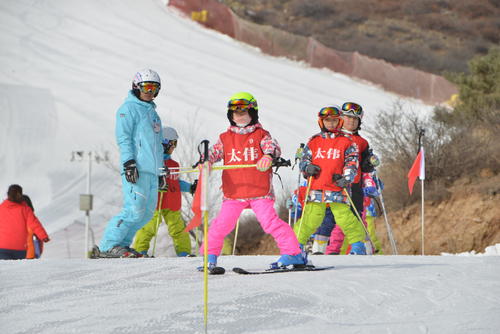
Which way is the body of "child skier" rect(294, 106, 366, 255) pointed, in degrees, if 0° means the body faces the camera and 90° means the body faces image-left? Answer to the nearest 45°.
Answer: approximately 0°

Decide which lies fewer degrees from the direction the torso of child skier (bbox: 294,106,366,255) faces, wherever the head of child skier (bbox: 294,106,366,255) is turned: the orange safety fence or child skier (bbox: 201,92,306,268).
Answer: the child skier

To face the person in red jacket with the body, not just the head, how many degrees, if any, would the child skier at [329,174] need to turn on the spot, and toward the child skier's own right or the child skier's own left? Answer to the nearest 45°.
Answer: approximately 90° to the child skier's own right

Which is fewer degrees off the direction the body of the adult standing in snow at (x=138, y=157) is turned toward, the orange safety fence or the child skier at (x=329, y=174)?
the child skier

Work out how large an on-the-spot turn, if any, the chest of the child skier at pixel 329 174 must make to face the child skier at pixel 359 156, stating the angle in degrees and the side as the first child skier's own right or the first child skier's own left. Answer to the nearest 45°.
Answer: approximately 180°

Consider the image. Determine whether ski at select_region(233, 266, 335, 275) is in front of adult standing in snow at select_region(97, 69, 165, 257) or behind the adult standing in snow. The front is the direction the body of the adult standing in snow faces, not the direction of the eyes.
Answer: in front

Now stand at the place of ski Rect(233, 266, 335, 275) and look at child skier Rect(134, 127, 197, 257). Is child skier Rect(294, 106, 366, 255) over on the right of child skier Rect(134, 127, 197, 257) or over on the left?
right

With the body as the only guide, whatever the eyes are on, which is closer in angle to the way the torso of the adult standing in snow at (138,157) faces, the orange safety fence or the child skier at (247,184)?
the child skier

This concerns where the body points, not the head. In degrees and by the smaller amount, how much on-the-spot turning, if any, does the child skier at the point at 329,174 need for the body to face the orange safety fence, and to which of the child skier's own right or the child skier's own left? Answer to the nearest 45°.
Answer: approximately 180°

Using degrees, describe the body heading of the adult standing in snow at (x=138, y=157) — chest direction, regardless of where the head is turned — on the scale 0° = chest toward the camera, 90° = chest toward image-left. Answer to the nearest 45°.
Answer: approximately 315°

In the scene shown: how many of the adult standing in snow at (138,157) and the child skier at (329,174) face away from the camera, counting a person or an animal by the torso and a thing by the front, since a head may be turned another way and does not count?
0

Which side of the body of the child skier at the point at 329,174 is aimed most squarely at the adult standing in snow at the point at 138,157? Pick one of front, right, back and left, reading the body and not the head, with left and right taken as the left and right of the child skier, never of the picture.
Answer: right

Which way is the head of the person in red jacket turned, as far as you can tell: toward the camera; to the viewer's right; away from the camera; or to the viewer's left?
away from the camera

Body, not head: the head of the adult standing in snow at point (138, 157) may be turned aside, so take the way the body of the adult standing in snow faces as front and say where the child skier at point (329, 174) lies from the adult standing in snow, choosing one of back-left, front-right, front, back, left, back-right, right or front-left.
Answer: front-left
